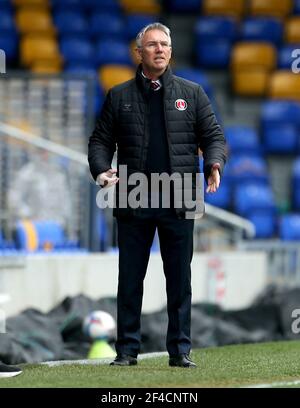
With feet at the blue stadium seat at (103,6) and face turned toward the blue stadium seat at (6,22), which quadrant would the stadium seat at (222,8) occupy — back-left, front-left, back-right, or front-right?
back-left

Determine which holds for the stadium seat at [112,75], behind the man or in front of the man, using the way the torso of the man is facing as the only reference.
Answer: behind

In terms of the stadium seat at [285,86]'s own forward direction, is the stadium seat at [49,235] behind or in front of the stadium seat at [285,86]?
in front

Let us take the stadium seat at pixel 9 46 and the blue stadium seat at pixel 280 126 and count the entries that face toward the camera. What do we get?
2

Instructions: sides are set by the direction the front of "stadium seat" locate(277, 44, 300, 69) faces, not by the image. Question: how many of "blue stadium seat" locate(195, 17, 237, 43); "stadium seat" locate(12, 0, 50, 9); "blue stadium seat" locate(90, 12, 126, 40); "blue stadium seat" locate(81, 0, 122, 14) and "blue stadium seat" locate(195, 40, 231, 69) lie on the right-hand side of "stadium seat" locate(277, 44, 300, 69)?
5

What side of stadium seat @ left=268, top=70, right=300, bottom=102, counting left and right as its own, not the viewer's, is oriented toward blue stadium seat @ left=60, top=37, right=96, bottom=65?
right
